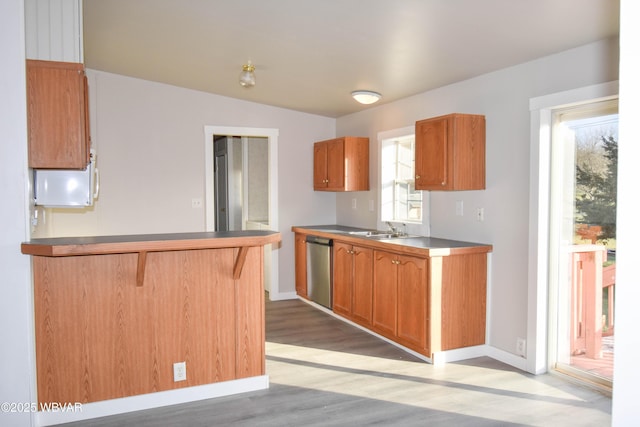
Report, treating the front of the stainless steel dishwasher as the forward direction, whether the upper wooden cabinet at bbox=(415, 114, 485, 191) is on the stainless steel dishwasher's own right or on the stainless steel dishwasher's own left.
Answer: on the stainless steel dishwasher's own left

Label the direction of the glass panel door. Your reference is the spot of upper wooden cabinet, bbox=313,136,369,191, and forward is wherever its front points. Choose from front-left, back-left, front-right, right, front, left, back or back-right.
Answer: left

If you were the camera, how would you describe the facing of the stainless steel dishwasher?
facing the viewer and to the left of the viewer

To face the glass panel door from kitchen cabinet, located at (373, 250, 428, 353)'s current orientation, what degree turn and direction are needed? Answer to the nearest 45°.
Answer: approximately 135° to its left

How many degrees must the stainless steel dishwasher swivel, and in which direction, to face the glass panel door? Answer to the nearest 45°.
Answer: approximately 90° to its left

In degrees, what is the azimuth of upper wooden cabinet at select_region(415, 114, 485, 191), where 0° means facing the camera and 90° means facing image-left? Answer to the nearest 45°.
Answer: approximately 45°

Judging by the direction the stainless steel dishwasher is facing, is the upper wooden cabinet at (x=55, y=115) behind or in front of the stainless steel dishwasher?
in front
